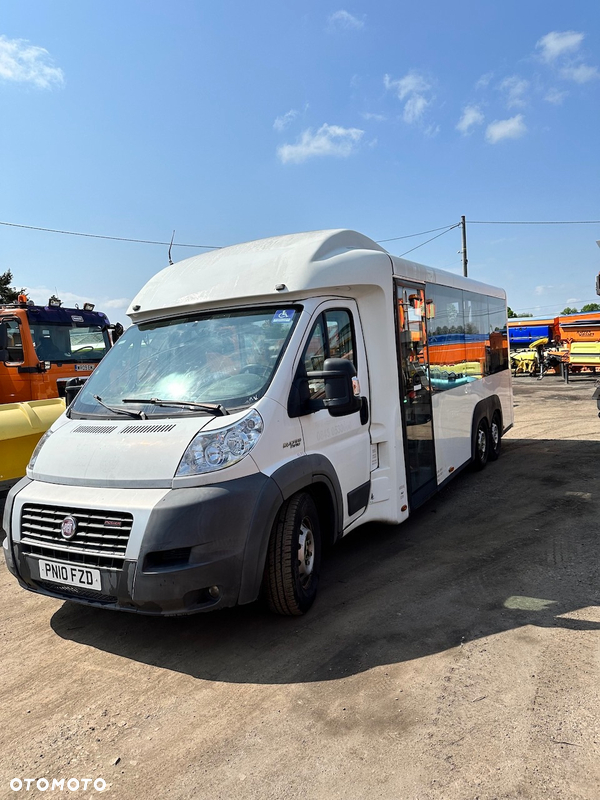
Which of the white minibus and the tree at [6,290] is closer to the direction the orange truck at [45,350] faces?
the white minibus

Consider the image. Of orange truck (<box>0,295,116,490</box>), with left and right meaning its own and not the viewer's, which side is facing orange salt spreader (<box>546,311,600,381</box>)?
left

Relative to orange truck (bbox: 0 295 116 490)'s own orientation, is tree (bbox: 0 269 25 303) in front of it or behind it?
behind

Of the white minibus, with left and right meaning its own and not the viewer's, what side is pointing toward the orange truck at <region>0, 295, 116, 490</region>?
right

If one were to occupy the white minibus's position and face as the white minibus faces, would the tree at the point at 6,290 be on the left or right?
on its right

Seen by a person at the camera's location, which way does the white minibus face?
facing the viewer and to the left of the viewer

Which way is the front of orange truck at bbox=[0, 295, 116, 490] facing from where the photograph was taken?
facing the viewer and to the right of the viewer

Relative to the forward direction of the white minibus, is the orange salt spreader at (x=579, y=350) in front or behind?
behind

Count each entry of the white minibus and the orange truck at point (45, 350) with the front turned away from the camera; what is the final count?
0

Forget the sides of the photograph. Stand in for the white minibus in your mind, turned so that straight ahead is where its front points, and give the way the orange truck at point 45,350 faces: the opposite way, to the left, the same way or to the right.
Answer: to the left
